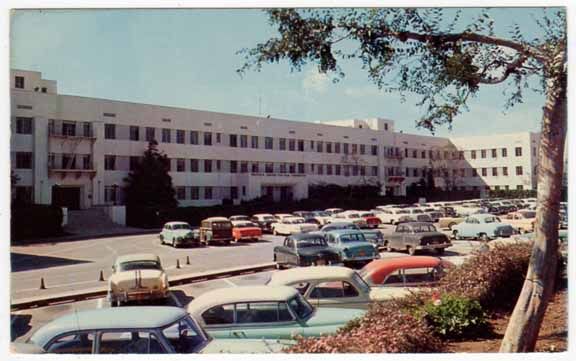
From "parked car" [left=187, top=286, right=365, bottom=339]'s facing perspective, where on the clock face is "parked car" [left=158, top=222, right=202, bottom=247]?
"parked car" [left=158, top=222, right=202, bottom=247] is roughly at 8 o'clock from "parked car" [left=187, top=286, right=365, bottom=339].

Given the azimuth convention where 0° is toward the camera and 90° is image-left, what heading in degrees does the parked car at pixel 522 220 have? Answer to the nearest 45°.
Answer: approximately 315°

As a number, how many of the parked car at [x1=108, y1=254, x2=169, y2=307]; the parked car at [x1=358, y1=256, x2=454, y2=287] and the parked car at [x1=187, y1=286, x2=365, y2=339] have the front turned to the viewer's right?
2

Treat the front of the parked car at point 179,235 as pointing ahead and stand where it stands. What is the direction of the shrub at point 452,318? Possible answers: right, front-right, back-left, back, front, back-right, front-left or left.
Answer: front

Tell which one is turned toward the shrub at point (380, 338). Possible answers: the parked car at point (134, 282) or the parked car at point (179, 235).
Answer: the parked car at point (179, 235)

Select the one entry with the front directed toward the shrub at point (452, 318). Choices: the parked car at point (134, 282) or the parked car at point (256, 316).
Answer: the parked car at point (256, 316)

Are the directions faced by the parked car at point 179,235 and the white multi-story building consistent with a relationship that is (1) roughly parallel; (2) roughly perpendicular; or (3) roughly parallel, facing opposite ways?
roughly parallel

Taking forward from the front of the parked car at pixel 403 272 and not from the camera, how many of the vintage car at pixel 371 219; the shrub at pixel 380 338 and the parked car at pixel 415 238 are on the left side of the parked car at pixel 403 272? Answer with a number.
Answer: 2

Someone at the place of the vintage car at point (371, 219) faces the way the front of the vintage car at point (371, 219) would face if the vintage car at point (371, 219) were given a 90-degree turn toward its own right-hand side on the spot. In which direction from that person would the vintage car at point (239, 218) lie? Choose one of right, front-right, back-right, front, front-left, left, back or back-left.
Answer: front
